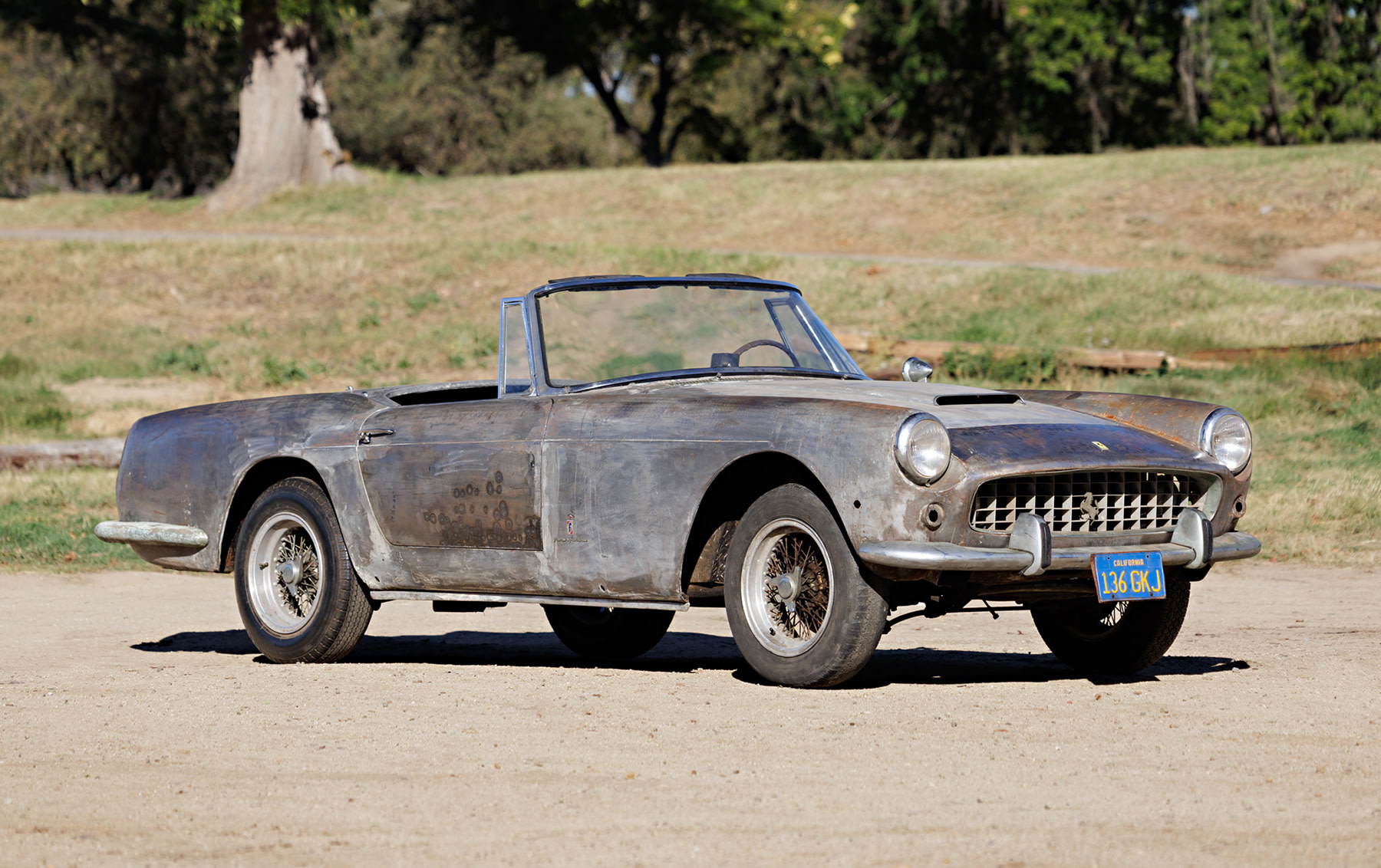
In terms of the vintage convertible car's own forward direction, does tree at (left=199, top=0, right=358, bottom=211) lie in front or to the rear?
to the rear

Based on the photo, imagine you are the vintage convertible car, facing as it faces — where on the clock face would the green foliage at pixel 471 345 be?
The green foliage is roughly at 7 o'clock from the vintage convertible car.

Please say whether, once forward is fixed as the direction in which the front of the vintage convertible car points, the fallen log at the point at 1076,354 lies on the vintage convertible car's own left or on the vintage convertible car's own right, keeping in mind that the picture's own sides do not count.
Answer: on the vintage convertible car's own left

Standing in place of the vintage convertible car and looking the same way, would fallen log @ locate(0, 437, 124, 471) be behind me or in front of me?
behind

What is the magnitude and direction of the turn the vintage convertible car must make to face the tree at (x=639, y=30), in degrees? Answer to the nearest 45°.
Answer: approximately 135° to its left

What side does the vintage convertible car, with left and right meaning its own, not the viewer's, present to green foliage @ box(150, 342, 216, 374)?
back

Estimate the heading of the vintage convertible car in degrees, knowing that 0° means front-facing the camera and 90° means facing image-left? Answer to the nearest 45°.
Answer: approximately 315°

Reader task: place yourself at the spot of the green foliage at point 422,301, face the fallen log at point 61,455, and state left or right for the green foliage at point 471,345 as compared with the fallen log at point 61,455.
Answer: left

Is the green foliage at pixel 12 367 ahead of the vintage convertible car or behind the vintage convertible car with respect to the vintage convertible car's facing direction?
behind
